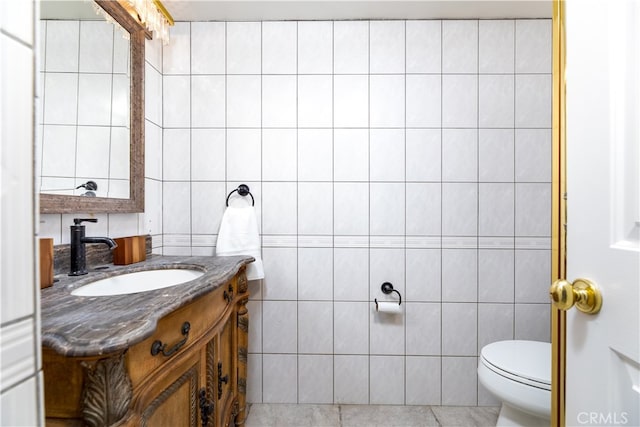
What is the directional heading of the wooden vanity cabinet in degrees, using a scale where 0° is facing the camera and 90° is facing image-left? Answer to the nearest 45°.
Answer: approximately 315°

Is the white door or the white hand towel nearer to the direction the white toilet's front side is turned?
the white hand towel

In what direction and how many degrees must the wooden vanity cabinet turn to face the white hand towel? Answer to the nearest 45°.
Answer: approximately 90° to its left

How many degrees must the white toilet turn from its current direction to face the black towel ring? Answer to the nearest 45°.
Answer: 0° — it already faces it

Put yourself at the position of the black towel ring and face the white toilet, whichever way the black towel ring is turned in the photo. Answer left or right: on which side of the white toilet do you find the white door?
right

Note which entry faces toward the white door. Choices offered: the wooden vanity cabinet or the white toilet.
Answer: the wooden vanity cabinet

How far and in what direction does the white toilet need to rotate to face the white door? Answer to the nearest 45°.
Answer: approximately 90° to its left

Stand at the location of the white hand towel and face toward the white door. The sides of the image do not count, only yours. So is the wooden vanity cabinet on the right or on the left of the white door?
right

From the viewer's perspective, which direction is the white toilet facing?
to the viewer's left

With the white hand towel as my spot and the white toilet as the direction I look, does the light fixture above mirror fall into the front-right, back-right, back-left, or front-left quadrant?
back-right

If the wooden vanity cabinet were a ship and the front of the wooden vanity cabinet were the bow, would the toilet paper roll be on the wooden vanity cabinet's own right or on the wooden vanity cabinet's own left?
on the wooden vanity cabinet's own left

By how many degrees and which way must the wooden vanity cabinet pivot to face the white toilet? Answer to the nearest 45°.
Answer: approximately 45° to its left

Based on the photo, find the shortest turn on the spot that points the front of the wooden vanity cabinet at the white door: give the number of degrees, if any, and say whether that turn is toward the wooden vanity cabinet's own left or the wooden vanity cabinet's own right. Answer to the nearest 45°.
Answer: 0° — it already faces it
